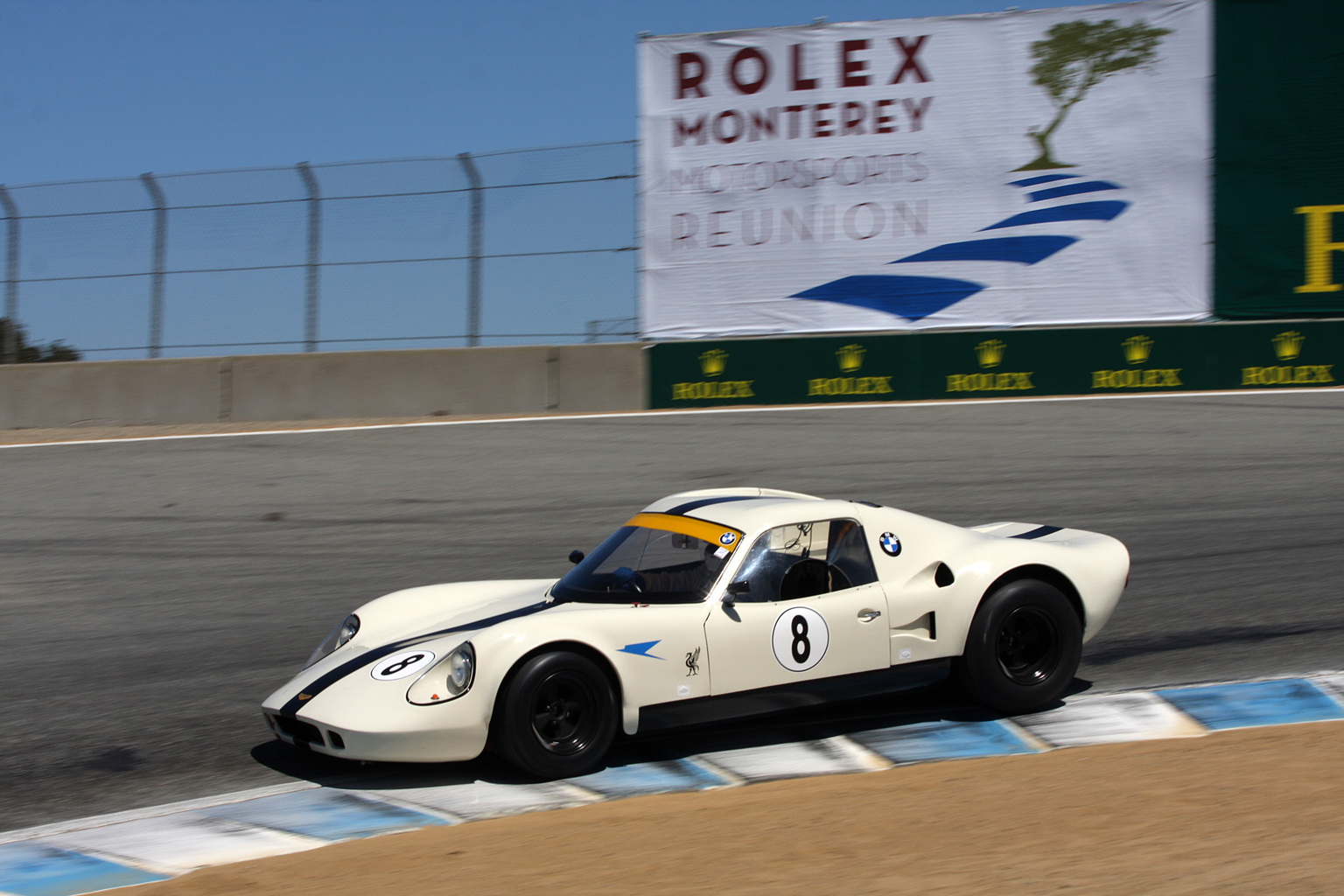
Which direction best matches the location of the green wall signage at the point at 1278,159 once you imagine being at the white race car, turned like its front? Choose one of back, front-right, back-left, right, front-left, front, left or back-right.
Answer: back

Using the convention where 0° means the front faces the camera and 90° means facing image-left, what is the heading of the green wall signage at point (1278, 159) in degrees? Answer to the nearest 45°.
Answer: approximately 0°

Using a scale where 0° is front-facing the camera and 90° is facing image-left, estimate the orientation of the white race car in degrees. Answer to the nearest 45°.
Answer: approximately 45°

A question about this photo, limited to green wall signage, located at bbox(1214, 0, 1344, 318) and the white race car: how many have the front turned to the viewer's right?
0

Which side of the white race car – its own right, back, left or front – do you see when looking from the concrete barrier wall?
right

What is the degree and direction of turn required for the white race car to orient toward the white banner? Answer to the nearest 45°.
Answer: approximately 135° to its right

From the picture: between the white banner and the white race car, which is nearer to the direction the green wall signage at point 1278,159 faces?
the white race car

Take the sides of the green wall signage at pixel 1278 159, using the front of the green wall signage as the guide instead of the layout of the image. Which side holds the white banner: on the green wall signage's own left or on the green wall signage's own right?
on the green wall signage's own right
